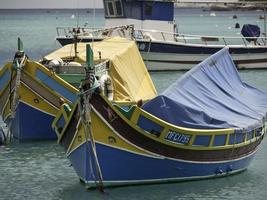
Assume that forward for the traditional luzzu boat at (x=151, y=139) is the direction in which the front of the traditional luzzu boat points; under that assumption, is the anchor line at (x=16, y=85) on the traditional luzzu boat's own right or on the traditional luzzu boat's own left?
on the traditional luzzu boat's own right

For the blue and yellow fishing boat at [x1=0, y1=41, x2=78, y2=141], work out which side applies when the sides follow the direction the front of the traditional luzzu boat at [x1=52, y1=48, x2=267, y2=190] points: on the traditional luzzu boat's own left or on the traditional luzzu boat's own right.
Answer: on the traditional luzzu boat's own right

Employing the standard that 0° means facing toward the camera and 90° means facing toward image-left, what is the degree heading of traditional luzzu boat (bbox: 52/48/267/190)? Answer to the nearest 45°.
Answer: approximately 45°

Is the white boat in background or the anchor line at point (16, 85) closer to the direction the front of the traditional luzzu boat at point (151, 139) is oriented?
the anchor line

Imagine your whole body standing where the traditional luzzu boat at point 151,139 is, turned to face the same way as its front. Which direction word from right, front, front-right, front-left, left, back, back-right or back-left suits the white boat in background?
back-right
